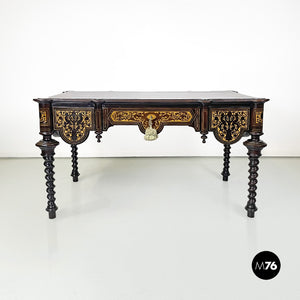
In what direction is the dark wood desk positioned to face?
toward the camera
